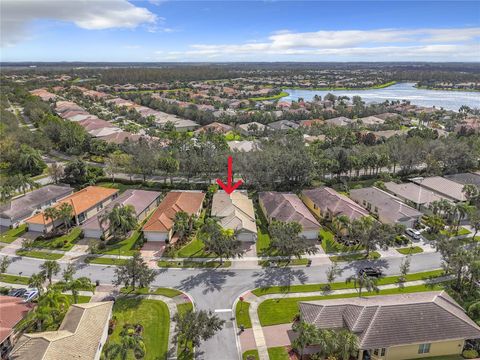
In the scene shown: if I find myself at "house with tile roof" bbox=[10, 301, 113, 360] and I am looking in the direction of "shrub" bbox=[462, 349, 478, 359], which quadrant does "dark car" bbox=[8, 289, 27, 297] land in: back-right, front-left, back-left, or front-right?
back-left

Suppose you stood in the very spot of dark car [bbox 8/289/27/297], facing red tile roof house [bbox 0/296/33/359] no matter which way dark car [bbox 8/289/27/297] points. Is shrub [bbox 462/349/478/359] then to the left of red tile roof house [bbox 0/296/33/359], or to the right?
left
